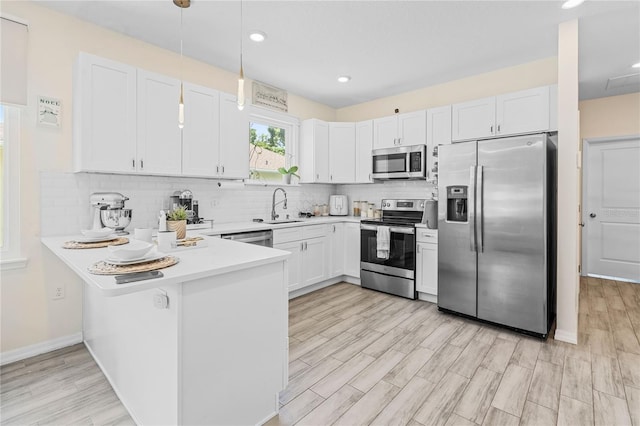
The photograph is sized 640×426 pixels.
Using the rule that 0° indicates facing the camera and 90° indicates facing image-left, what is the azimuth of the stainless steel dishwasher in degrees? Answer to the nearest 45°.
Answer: approximately 315°

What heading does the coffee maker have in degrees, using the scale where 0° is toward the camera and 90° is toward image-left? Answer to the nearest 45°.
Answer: approximately 315°

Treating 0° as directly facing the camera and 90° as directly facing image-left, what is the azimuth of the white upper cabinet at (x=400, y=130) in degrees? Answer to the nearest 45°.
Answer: approximately 45°

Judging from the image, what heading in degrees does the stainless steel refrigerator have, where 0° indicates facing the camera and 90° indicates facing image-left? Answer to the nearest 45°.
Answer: approximately 45°

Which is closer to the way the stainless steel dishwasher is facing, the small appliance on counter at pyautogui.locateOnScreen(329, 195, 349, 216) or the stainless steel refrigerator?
the stainless steel refrigerator

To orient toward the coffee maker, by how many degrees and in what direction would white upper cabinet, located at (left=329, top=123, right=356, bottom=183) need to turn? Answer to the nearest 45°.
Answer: approximately 45° to its right
